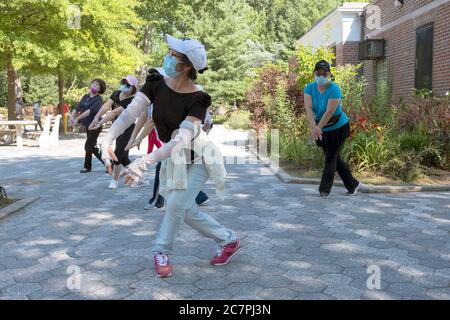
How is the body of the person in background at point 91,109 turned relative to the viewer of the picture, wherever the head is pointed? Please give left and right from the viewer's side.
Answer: facing the viewer and to the left of the viewer

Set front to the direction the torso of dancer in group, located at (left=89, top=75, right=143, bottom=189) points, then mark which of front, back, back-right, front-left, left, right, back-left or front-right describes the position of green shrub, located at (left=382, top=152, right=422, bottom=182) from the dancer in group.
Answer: back-left

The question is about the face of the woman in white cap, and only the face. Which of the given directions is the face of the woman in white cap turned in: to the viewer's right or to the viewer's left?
to the viewer's left

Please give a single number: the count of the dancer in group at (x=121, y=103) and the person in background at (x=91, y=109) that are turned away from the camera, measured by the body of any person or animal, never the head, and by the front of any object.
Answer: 0

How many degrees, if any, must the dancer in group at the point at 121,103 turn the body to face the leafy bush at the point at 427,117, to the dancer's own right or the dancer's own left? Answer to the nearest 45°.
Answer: approximately 135° to the dancer's own left

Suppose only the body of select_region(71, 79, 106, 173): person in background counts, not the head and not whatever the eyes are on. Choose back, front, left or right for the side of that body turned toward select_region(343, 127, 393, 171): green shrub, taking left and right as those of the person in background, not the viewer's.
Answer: left

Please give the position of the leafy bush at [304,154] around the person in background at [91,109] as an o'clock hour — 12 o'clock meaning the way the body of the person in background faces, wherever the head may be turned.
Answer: The leafy bush is roughly at 8 o'clock from the person in background.

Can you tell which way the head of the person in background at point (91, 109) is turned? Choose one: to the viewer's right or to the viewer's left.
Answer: to the viewer's left

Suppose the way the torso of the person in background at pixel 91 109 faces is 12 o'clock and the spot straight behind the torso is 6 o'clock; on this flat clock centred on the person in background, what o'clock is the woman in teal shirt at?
The woman in teal shirt is roughly at 9 o'clock from the person in background.

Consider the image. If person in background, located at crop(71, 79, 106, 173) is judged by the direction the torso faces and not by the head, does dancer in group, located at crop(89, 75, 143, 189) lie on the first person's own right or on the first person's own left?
on the first person's own left

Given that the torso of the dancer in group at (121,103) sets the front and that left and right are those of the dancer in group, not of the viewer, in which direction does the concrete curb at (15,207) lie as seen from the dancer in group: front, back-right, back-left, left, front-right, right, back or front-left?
front
